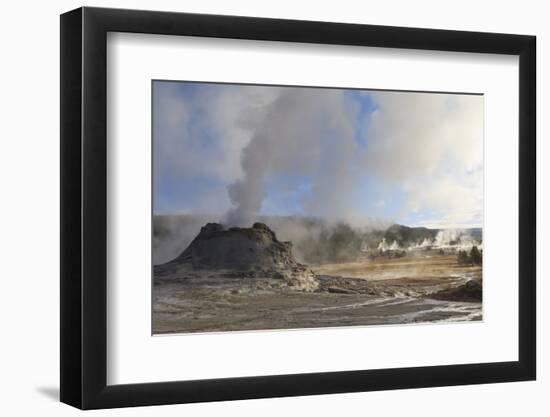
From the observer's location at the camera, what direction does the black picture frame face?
facing the viewer and to the right of the viewer
